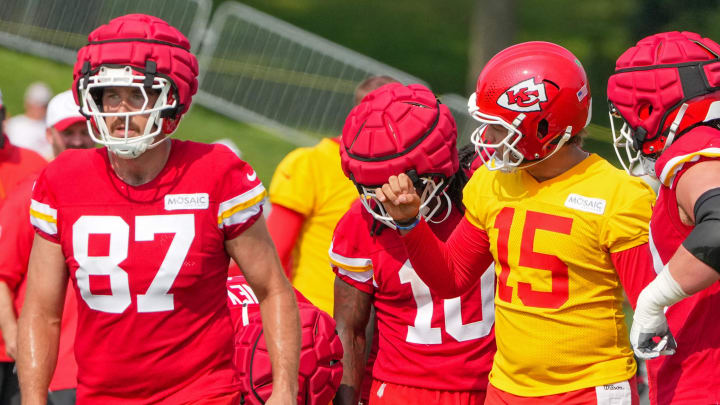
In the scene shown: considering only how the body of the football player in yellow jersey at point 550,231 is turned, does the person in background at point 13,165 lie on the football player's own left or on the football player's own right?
on the football player's own right

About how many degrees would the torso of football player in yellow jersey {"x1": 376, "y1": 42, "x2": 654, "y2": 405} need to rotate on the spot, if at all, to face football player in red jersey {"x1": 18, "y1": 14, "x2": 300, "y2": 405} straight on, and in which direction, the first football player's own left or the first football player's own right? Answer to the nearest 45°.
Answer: approximately 45° to the first football player's own right

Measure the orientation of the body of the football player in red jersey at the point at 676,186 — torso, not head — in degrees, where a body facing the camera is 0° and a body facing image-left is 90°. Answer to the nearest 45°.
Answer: approximately 90°

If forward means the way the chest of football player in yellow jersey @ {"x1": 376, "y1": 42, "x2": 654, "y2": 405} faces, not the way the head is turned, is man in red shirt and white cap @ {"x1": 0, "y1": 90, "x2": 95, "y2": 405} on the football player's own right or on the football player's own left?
on the football player's own right

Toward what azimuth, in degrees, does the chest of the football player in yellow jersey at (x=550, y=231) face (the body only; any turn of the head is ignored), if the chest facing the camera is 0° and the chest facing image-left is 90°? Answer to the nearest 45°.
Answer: approximately 45°

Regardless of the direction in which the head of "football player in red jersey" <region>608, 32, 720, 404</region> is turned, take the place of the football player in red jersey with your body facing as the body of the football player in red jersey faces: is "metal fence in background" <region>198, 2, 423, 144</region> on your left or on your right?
on your right

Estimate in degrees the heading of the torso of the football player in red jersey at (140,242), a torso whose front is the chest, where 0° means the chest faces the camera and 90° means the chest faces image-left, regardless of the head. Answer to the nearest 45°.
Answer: approximately 0°

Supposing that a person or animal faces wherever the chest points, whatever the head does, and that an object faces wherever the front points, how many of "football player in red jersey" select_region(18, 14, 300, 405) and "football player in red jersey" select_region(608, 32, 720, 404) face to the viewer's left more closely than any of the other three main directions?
1

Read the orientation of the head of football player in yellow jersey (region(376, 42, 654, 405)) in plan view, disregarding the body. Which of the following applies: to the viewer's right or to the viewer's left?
to the viewer's left

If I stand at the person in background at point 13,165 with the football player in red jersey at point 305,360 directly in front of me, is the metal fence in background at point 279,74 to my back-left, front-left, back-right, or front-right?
back-left
